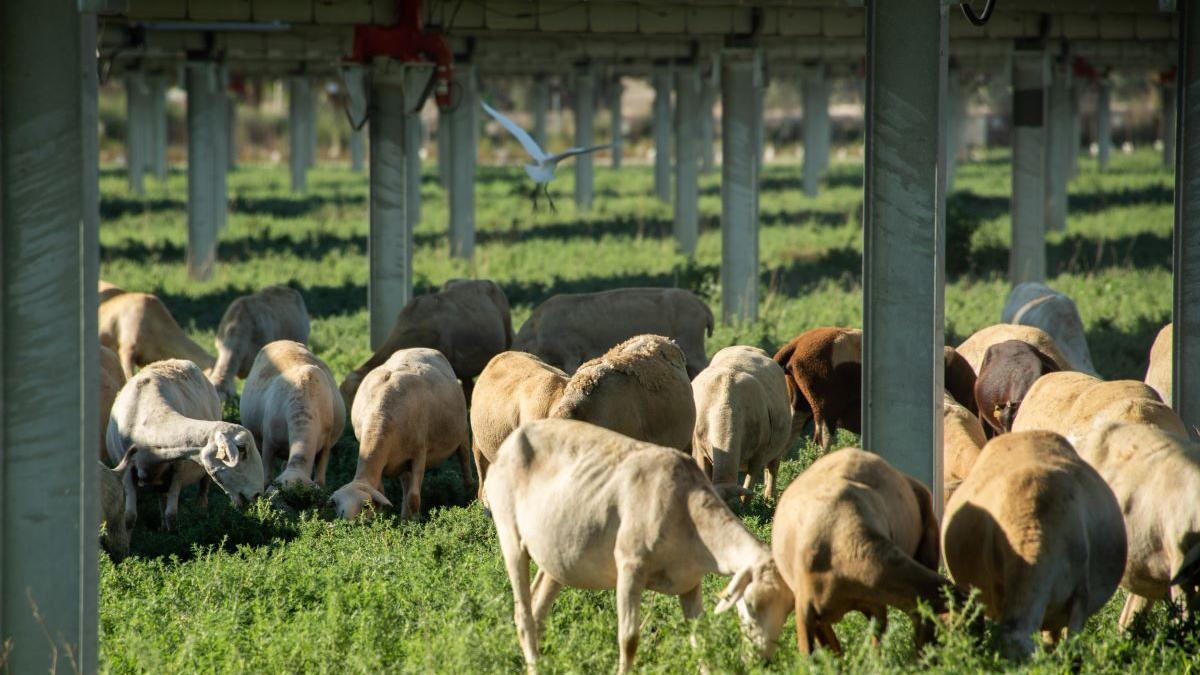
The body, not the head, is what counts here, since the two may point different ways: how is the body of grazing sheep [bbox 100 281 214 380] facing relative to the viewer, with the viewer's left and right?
facing to the right of the viewer

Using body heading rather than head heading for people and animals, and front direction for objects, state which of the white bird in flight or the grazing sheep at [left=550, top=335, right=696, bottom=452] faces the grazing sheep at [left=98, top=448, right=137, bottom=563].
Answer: the grazing sheep at [left=550, top=335, right=696, bottom=452]

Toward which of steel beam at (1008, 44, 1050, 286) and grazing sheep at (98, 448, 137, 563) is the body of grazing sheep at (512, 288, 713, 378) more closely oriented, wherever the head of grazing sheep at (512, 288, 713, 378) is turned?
the grazing sheep

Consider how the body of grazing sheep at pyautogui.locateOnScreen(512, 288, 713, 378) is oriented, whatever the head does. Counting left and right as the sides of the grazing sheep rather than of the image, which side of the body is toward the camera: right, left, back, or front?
left

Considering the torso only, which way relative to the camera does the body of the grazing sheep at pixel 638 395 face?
to the viewer's left
